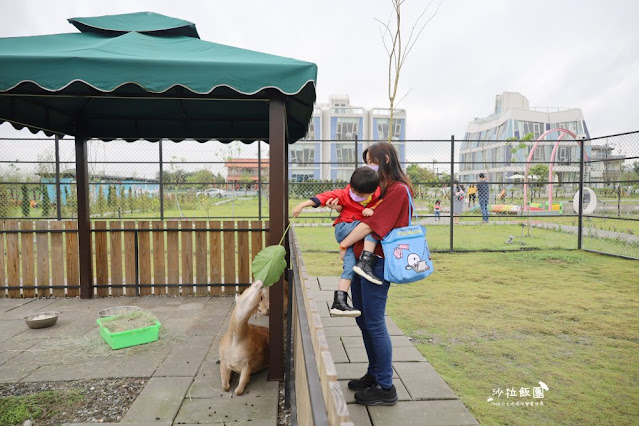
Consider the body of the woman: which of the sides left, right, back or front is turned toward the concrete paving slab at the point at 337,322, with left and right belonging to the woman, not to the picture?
right

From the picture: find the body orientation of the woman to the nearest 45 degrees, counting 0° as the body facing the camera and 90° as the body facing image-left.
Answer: approximately 90°

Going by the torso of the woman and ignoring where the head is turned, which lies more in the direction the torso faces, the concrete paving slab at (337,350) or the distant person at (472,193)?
the concrete paving slab

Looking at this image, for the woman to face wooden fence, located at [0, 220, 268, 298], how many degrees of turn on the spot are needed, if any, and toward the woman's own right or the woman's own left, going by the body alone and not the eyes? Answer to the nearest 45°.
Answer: approximately 45° to the woman's own right

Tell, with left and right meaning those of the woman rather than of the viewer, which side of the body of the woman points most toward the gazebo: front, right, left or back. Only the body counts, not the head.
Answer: front

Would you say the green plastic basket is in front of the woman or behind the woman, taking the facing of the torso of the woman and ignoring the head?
in front

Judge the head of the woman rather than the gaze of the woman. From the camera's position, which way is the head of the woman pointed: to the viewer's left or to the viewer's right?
to the viewer's left

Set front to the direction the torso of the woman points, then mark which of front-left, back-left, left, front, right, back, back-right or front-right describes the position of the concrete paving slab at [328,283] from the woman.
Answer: right
